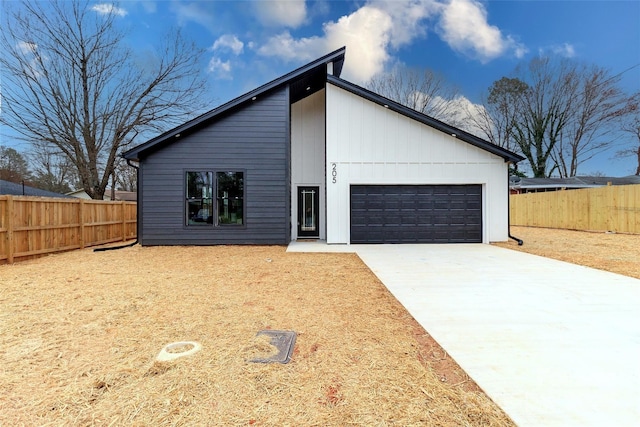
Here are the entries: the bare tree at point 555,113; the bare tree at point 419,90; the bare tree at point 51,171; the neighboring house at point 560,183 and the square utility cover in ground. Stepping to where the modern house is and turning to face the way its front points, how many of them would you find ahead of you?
1

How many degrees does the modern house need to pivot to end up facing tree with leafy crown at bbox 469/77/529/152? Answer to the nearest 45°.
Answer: approximately 135° to its left

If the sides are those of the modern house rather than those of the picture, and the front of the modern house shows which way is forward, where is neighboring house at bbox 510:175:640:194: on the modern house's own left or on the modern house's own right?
on the modern house's own left

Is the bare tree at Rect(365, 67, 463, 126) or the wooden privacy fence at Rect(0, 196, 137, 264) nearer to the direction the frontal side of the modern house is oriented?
the wooden privacy fence

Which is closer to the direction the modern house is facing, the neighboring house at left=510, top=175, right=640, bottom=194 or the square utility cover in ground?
the square utility cover in ground

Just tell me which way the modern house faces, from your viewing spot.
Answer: facing the viewer

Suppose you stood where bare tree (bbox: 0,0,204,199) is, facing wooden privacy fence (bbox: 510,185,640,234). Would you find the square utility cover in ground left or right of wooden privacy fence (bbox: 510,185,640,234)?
right

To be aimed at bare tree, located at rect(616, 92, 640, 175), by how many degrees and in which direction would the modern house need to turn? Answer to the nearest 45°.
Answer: approximately 135° to its left

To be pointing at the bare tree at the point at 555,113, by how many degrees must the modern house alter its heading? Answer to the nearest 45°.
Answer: approximately 135° to its left

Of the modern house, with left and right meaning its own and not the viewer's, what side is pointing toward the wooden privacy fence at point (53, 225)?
right

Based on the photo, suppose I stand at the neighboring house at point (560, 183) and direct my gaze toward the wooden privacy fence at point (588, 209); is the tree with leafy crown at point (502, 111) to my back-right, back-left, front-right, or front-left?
back-right

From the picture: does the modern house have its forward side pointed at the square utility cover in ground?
yes

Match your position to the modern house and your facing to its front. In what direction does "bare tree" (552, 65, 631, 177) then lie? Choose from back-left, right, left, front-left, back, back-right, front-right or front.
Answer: back-left

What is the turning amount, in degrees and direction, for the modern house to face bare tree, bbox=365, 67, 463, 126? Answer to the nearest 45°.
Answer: approximately 135° to its left
